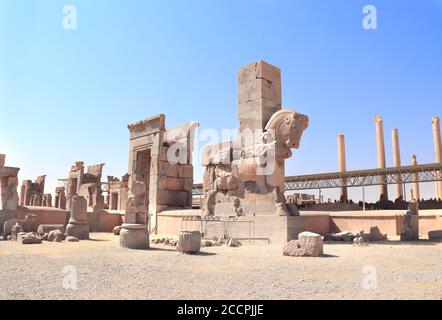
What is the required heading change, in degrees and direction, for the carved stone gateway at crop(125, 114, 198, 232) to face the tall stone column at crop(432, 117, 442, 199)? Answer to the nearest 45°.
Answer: approximately 180°

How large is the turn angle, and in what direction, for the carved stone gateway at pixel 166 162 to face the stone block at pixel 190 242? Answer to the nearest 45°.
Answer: approximately 45° to its left

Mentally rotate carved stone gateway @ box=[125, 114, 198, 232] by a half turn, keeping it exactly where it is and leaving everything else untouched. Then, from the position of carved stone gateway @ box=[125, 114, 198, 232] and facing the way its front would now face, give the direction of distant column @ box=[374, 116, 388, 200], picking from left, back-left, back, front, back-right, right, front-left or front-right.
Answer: front

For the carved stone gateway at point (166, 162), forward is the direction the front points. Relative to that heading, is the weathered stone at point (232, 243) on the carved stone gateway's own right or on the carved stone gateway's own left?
on the carved stone gateway's own left

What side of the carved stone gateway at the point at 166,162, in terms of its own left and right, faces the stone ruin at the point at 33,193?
right

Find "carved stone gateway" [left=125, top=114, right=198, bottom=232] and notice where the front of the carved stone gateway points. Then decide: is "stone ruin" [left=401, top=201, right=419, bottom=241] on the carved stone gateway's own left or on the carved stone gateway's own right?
on the carved stone gateway's own left

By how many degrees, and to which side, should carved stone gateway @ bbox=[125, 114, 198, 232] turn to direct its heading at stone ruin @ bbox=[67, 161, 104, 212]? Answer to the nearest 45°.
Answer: approximately 90° to its right

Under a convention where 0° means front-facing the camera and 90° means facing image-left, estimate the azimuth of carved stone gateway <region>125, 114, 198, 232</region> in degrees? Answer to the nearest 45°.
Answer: approximately 45°

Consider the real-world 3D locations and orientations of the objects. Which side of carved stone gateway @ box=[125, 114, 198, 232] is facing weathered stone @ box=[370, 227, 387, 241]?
left
